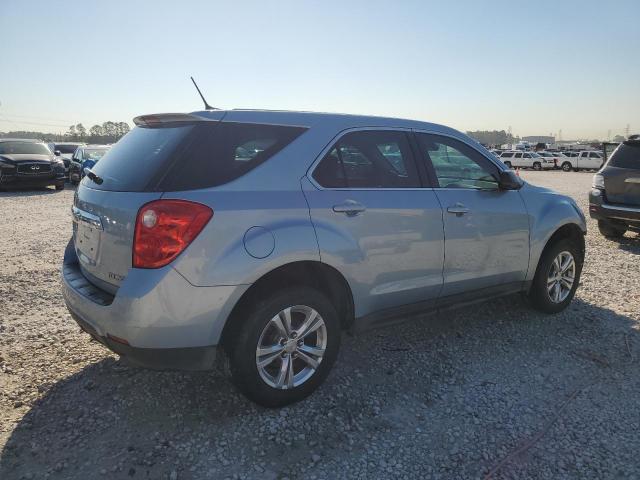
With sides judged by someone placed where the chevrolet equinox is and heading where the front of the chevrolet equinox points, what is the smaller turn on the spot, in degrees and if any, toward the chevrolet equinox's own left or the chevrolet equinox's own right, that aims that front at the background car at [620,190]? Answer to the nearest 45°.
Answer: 0° — it already faces it

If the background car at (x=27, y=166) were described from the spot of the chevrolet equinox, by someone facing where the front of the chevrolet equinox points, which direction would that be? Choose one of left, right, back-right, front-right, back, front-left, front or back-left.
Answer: left

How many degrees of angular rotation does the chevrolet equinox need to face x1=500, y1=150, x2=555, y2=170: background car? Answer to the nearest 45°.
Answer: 0° — it already faces it

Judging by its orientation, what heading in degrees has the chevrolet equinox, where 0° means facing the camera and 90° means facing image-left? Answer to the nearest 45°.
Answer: approximately 225°

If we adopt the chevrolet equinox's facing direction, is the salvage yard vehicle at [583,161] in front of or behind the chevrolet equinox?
in front
